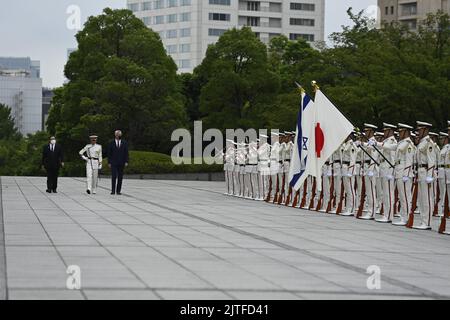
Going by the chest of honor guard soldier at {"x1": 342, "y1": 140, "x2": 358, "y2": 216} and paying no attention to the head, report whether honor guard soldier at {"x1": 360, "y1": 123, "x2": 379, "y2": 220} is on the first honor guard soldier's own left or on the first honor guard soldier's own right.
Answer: on the first honor guard soldier's own left

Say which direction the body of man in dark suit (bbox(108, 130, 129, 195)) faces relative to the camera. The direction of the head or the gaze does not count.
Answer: toward the camera

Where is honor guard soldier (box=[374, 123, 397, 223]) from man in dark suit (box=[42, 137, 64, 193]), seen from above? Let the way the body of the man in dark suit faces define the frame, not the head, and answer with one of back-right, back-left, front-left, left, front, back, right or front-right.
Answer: front-left

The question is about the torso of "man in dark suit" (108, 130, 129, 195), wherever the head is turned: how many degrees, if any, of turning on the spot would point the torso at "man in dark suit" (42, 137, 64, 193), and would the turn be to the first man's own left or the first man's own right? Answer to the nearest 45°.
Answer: approximately 90° to the first man's own right

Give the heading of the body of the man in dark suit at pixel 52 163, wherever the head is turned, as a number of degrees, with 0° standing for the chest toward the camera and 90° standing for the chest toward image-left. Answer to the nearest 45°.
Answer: approximately 0°

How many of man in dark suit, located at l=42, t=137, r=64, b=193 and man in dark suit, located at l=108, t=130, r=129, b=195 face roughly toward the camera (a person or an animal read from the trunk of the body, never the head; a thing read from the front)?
2

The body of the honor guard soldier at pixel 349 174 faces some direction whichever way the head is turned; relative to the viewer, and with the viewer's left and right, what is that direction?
facing the viewer and to the left of the viewer

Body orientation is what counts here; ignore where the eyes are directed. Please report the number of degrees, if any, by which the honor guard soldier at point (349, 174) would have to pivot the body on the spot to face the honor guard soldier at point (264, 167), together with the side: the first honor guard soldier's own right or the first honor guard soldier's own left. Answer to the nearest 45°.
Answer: approximately 90° to the first honor guard soldier's own right
